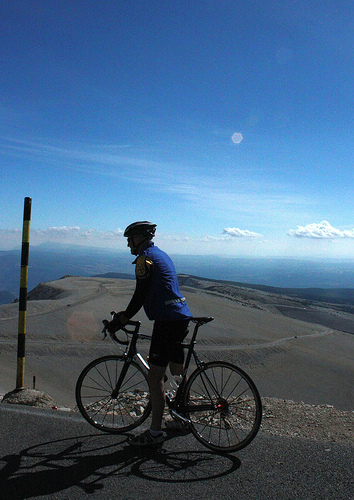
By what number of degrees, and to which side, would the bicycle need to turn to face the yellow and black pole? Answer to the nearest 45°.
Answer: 0° — it already faces it

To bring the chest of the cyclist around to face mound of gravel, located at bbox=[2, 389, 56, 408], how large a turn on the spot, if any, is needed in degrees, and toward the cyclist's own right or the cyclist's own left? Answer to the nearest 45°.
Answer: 0° — they already face it

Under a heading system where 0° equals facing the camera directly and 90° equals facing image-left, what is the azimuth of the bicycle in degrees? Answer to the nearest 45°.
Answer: approximately 135°

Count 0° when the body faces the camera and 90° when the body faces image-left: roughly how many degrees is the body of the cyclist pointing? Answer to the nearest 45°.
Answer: approximately 135°

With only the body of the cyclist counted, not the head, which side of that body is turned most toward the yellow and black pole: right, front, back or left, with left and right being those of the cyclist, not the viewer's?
front

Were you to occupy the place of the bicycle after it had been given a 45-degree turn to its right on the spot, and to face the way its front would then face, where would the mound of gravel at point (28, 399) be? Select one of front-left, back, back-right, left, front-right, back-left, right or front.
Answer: front-left
